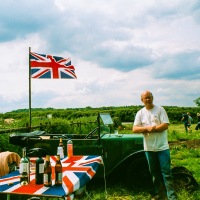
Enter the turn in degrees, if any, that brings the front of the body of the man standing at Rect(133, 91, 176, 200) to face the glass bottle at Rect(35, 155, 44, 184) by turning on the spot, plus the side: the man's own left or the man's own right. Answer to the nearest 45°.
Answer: approximately 45° to the man's own right

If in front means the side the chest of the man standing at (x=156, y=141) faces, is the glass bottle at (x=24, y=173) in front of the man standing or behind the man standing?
in front

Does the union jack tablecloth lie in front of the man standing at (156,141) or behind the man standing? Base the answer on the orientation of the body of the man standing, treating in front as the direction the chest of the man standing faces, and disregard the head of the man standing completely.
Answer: in front

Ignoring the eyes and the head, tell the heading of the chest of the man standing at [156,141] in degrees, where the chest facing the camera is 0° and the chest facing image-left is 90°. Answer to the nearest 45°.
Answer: approximately 0°

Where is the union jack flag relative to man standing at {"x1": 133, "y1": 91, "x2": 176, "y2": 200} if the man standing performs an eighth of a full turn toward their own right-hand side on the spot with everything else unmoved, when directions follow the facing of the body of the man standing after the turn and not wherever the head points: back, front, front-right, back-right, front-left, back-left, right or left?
right

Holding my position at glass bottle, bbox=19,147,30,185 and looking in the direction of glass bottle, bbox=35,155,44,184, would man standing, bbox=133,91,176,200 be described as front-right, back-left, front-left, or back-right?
front-left
